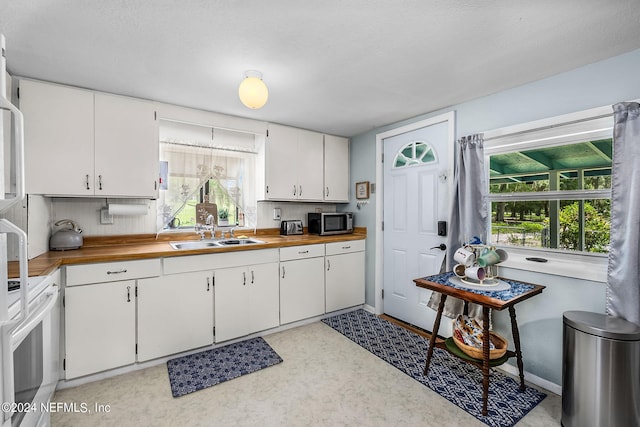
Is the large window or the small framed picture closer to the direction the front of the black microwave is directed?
the large window

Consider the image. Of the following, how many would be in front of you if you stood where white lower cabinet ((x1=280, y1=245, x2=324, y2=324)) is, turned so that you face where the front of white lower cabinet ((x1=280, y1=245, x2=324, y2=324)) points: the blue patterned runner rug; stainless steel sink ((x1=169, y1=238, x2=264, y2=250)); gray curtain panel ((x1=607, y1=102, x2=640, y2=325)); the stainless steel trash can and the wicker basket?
4

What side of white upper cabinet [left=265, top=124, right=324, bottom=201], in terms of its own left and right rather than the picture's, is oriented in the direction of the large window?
front

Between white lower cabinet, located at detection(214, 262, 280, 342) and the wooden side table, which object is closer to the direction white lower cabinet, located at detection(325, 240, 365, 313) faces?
the wooden side table

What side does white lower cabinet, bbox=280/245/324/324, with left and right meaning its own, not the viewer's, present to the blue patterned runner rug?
front

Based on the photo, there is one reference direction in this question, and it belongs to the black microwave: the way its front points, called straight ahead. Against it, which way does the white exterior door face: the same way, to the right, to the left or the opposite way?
to the right

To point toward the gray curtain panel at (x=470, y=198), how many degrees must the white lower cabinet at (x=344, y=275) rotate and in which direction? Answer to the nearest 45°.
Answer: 0° — it already faces it

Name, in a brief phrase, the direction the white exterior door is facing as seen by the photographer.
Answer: facing the viewer and to the left of the viewer

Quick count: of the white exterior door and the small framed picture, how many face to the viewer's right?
0
